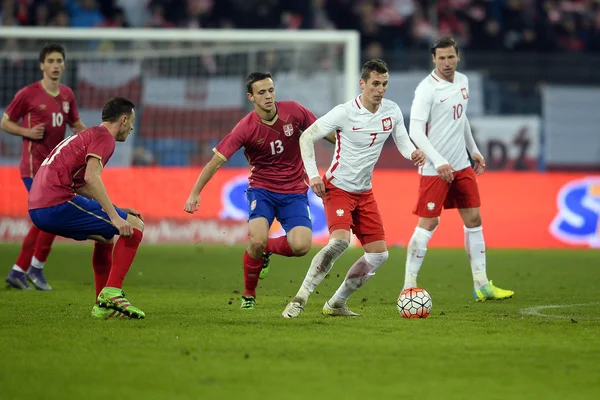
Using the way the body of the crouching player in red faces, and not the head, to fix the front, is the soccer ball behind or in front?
in front

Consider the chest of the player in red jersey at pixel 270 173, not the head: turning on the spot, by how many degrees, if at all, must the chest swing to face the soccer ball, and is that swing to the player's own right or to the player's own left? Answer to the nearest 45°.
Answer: approximately 45° to the player's own left

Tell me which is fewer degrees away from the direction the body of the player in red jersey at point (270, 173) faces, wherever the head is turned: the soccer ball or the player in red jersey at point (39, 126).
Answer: the soccer ball

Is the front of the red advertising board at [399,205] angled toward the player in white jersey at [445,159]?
yes

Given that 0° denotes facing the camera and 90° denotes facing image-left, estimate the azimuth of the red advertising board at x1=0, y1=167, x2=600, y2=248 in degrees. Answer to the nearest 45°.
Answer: approximately 0°

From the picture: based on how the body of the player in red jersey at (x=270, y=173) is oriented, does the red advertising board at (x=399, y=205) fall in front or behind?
behind

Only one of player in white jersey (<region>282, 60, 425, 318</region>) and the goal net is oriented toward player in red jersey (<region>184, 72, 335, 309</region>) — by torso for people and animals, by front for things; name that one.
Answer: the goal net

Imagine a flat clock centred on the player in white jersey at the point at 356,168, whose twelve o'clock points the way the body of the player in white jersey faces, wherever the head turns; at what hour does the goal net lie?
The goal net is roughly at 7 o'clock from the player in white jersey.

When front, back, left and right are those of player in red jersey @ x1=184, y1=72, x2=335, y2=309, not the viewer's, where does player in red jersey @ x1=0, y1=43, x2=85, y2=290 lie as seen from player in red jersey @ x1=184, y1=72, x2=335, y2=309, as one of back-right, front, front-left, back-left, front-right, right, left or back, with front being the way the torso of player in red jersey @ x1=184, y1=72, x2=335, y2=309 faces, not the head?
back-right

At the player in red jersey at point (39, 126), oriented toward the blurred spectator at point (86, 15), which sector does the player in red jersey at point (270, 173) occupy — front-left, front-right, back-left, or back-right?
back-right

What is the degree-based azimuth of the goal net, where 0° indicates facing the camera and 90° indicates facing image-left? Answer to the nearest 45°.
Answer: approximately 0°

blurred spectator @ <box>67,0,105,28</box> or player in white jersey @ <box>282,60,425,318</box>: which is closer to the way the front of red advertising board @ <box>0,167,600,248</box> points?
the player in white jersey

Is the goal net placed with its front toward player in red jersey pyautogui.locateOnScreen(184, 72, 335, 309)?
yes

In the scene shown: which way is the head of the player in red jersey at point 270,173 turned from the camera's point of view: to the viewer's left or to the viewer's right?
to the viewer's right
